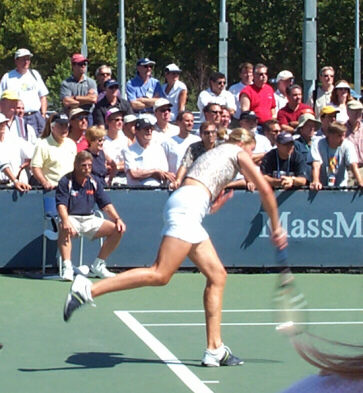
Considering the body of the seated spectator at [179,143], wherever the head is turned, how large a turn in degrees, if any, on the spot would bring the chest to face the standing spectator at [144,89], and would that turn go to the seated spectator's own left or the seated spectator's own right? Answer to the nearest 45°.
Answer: approximately 135° to the seated spectator's own left

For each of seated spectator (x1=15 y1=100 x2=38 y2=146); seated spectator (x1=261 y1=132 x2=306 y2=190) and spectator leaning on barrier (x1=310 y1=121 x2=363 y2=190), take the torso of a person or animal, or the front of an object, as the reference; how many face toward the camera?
3

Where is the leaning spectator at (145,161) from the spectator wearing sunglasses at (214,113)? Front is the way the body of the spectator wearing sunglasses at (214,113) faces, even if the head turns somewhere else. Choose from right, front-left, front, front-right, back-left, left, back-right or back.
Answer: right

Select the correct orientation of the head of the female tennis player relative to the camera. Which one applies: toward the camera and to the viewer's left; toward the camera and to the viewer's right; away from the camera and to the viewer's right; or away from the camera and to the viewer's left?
away from the camera and to the viewer's right

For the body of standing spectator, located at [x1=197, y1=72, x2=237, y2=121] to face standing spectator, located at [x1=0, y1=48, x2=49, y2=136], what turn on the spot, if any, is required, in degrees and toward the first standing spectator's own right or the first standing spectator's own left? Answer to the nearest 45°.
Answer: approximately 135° to the first standing spectator's own right

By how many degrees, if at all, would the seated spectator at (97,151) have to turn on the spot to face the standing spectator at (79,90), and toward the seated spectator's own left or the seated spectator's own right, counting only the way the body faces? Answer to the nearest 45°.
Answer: approximately 135° to the seated spectator's own left

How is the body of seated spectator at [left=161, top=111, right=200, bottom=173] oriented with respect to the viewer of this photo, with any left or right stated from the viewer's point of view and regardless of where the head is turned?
facing the viewer and to the right of the viewer

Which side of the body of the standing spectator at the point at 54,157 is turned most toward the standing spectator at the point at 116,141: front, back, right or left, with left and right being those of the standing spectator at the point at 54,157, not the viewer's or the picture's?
left

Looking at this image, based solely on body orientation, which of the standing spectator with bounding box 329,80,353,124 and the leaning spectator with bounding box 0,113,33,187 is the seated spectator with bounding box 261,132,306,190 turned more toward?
the leaning spectator

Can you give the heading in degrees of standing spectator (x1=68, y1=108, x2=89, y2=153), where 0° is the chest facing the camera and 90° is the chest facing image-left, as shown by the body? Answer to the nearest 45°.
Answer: approximately 315°

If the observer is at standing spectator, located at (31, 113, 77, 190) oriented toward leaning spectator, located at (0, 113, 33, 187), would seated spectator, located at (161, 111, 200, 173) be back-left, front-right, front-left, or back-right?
back-right

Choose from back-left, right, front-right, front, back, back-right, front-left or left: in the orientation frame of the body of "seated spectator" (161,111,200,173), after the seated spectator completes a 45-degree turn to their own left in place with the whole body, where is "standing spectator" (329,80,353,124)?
front-left
